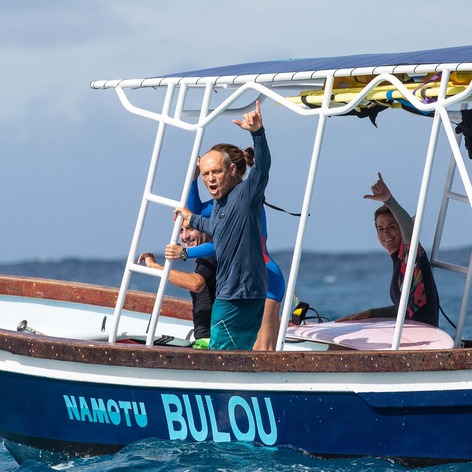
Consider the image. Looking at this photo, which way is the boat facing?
to the viewer's left

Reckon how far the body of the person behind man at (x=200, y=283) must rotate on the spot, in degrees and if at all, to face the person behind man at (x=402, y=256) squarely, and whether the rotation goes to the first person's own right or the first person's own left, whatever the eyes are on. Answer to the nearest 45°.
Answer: approximately 135° to the first person's own left

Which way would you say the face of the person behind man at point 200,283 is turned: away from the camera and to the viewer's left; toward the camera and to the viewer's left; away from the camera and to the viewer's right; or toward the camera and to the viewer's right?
toward the camera and to the viewer's left

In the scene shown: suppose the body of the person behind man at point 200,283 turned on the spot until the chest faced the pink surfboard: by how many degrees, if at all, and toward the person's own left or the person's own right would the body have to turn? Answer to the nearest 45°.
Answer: approximately 135° to the person's own left

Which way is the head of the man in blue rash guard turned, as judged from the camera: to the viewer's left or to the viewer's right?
to the viewer's left

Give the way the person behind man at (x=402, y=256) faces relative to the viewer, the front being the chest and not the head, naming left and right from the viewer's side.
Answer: facing the viewer and to the left of the viewer

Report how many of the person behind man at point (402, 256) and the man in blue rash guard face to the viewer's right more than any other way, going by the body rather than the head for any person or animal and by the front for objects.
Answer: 0

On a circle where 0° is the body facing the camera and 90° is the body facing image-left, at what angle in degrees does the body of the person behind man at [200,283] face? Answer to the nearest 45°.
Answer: approximately 45°

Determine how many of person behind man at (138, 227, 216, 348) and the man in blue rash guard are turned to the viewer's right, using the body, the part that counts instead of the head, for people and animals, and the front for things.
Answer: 0

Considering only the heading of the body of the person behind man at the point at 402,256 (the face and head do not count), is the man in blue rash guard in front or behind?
in front

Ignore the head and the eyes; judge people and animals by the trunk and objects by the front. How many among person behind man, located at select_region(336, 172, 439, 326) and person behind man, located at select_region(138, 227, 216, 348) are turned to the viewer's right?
0

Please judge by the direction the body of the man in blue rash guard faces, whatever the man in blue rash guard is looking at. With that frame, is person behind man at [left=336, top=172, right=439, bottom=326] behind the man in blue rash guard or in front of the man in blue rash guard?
behind
